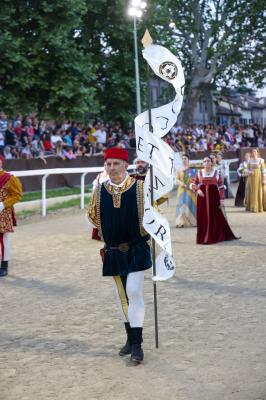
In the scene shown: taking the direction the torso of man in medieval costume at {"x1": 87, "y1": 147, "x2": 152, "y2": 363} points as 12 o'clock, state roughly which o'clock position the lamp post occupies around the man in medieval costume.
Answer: The lamp post is roughly at 6 o'clock from the man in medieval costume.

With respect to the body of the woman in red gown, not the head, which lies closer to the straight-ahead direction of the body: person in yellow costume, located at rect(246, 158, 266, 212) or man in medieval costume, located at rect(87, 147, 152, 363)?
the man in medieval costume

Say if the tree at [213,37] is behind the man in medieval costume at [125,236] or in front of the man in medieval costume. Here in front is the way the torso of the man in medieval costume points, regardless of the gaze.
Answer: behind

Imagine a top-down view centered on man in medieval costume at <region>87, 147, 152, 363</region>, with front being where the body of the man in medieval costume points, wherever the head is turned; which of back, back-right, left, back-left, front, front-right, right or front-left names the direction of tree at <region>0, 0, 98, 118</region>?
back

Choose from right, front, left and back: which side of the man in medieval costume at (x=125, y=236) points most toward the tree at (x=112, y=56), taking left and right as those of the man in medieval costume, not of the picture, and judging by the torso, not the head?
back

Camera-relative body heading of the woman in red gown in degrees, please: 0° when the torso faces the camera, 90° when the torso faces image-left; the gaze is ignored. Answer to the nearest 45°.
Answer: approximately 0°

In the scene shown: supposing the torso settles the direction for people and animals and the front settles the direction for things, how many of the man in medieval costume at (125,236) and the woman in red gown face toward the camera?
2

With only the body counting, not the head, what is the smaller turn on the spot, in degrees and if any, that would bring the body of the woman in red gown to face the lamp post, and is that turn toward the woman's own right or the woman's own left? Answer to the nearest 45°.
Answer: approximately 180°

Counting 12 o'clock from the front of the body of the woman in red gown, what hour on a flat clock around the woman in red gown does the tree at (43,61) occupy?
The tree is roughly at 5 o'clock from the woman in red gown.

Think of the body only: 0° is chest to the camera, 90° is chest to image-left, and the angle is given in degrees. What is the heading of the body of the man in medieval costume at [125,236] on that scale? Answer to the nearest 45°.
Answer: approximately 0°

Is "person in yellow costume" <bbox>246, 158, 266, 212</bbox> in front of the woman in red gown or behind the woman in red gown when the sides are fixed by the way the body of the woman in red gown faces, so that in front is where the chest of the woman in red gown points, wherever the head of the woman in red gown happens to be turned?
behind

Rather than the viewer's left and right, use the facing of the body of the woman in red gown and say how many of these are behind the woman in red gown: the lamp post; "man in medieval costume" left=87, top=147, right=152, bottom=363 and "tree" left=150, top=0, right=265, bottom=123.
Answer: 2

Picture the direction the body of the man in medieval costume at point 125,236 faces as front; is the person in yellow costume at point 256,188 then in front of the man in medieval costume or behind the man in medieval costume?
behind
